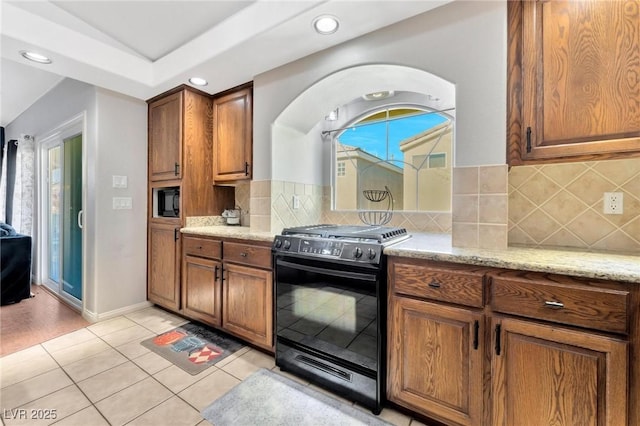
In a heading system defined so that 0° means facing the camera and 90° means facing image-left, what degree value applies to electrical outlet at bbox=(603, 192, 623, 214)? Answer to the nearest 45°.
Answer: approximately 0°

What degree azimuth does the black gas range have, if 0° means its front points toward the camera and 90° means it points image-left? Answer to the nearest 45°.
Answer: approximately 45°

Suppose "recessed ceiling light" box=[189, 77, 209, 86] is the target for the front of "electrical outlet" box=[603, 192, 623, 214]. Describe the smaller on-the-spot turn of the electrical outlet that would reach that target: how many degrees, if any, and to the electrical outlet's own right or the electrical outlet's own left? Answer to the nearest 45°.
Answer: approximately 45° to the electrical outlet's own right

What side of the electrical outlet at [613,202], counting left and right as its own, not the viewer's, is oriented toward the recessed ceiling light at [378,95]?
right

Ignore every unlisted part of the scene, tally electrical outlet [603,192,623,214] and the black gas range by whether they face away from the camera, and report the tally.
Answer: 0

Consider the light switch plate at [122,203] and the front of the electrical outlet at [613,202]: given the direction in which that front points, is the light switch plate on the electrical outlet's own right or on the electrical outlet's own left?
on the electrical outlet's own right

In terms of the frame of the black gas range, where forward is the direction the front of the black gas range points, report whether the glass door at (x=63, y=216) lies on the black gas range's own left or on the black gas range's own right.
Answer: on the black gas range's own right
